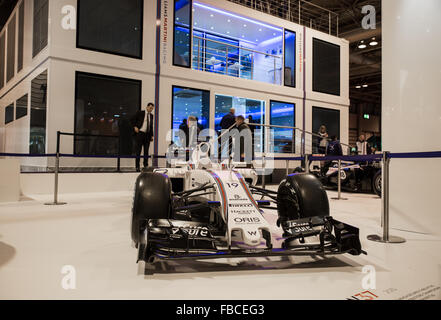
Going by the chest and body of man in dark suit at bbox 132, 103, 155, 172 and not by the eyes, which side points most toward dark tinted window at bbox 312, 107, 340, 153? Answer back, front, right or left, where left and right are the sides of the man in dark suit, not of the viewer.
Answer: left

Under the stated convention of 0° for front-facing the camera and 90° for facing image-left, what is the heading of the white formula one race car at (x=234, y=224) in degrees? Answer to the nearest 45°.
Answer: approximately 0°

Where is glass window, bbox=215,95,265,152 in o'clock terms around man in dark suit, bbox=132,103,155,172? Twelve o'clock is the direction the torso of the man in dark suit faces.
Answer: The glass window is roughly at 9 o'clock from the man in dark suit.

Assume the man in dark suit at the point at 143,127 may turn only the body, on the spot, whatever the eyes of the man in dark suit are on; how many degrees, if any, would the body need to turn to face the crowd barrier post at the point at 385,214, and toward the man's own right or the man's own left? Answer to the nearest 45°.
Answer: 0° — they already face it

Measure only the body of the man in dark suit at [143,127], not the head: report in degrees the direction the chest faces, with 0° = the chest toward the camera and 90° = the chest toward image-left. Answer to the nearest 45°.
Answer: approximately 315°

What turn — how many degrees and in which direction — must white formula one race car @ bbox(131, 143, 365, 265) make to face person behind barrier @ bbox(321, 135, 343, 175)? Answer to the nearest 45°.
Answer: approximately 180°

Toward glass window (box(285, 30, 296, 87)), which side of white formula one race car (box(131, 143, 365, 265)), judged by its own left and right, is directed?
back

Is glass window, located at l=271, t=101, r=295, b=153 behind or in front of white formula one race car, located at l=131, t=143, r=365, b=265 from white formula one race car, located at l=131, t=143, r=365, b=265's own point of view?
behind
